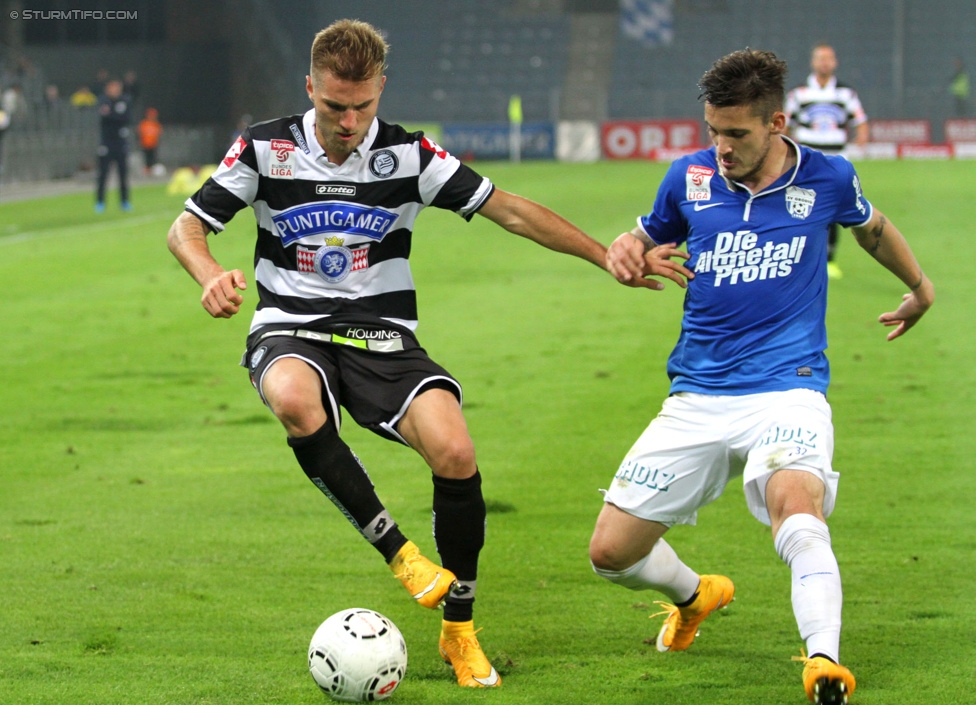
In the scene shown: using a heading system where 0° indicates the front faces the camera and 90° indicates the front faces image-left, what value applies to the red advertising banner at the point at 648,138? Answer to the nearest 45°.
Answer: approximately 0°

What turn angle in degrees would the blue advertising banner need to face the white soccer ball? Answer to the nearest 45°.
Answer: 0° — it already faces it

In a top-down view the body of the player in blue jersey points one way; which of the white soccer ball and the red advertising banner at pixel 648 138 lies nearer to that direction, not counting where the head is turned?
the white soccer ball

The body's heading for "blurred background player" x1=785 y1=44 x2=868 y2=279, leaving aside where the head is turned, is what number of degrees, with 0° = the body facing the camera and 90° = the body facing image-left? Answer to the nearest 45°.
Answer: approximately 0°

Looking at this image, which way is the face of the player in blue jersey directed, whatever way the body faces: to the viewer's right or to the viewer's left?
to the viewer's left

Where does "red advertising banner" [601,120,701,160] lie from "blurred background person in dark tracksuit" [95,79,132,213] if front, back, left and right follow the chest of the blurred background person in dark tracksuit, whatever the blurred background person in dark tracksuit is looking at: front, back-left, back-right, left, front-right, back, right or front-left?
back-left

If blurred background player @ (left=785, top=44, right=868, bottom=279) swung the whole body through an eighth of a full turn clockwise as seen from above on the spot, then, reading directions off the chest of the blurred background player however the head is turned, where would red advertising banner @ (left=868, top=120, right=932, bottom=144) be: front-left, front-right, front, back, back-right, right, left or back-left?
back-right

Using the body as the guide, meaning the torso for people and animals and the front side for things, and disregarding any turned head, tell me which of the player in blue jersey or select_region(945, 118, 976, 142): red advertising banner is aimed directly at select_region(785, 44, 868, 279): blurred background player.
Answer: the red advertising banner

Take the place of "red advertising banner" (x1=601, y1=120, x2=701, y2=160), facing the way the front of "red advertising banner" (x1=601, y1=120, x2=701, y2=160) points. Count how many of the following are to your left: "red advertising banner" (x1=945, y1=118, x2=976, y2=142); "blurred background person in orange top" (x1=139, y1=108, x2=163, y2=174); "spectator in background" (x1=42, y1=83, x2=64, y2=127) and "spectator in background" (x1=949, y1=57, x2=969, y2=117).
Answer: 2
